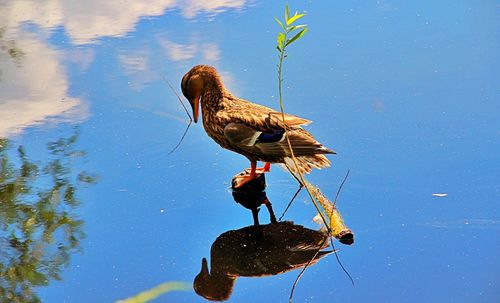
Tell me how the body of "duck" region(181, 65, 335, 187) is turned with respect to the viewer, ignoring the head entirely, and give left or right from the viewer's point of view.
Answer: facing to the left of the viewer
